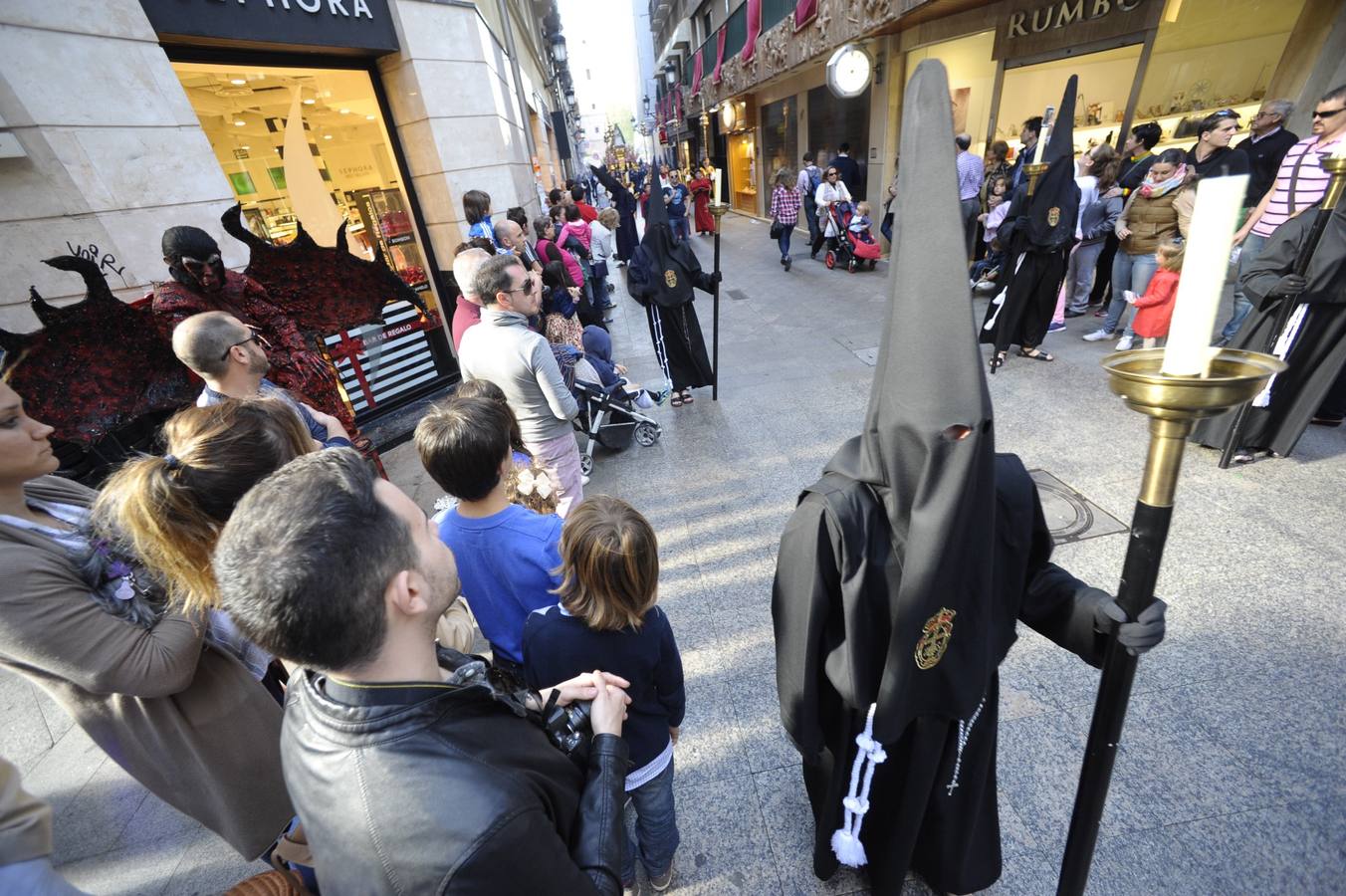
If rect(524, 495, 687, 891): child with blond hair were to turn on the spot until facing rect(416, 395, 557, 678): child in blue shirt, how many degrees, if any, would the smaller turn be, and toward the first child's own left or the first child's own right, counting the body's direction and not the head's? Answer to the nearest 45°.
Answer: approximately 45° to the first child's own left

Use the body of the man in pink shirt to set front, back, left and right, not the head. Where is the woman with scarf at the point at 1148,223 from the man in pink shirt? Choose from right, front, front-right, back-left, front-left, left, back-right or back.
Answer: right

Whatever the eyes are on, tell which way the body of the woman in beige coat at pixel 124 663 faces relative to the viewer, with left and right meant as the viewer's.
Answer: facing to the right of the viewer

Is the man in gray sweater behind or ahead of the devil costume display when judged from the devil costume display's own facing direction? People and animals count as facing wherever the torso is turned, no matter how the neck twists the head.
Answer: ahead

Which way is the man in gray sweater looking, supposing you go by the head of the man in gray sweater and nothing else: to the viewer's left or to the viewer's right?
to the viewer's right

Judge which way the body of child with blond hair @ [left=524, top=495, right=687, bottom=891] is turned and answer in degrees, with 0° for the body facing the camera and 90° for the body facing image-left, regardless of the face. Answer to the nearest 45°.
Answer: approximately 180°

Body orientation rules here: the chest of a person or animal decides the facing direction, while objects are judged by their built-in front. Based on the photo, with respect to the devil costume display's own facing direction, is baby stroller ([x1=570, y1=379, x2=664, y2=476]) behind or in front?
in front

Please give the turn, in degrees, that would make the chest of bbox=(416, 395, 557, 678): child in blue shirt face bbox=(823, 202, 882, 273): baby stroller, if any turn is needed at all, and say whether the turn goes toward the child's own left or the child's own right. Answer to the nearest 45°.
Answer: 0° — they already face it

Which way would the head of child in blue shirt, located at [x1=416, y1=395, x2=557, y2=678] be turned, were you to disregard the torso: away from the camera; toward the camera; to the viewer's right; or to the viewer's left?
away from the camera

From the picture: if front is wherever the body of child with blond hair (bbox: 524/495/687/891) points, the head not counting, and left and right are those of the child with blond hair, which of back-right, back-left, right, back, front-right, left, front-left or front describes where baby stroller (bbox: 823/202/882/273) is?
front-right

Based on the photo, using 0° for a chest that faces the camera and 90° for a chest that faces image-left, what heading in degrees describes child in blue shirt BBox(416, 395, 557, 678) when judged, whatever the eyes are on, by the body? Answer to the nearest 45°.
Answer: approximately 225°

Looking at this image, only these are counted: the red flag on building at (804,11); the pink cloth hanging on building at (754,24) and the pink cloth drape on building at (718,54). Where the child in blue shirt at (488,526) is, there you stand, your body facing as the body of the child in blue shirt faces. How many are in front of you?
3

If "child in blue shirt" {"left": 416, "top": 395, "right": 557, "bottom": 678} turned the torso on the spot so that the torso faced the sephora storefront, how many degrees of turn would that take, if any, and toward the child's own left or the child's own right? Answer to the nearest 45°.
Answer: approximately 45° to the child's own left
